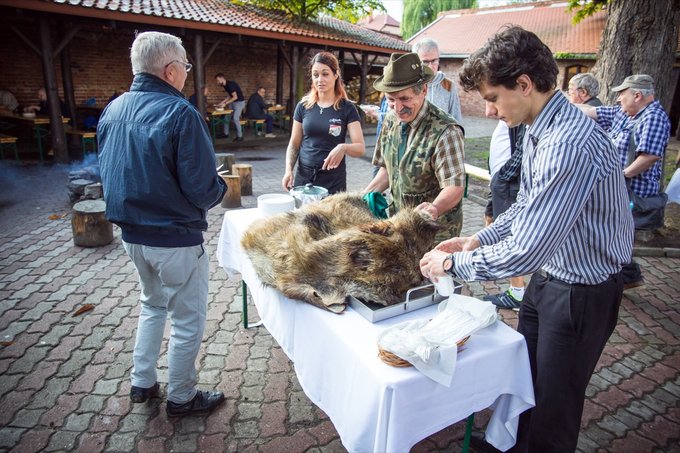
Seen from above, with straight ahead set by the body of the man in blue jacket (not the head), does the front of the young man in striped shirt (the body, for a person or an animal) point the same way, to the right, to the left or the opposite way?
to the left

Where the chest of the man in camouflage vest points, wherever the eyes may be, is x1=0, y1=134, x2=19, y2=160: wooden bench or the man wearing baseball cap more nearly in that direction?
the wooden bench

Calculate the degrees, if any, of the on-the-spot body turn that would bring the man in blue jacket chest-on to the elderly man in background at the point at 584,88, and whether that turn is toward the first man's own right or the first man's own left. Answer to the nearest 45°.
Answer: approximately 45° to the first man's own right

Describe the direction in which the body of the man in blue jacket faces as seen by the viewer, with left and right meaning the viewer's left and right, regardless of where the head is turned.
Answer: facing away from the viewer and to the right of the viewer

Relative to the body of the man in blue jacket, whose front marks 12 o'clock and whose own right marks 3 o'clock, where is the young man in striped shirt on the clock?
The young man in striped shirt is roughly at 3 o'clock from the man in blue jacket.

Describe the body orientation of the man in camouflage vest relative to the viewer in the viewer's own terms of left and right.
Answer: facing the viewer and to the left of the viewer

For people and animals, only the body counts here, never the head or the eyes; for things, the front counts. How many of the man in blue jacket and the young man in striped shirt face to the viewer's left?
1

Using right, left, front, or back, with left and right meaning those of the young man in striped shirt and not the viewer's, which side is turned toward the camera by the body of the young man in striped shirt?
left

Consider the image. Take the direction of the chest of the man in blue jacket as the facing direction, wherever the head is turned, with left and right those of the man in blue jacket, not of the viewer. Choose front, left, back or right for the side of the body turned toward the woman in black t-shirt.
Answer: front

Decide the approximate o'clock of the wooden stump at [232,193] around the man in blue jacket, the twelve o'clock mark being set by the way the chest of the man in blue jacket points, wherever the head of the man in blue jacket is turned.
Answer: The wooden stump is roughly at 11 o'clock from the man in blue jacket.

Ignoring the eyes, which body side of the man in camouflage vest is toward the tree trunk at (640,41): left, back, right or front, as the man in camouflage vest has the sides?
back

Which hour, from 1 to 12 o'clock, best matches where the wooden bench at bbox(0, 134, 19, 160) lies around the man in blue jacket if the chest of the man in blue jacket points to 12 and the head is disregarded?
The wooden bench is roughly at 10 o'clock from the man in blue jacket.

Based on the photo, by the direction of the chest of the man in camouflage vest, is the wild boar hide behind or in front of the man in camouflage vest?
in front

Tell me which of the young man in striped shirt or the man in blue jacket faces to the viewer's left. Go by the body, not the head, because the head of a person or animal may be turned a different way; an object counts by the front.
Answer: the young man in striped shirt

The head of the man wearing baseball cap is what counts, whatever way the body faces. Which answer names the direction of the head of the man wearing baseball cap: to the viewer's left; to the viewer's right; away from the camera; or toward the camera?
to the viewer's left

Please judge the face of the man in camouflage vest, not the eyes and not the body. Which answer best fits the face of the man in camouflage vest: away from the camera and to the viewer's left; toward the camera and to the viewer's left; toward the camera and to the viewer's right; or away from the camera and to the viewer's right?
toward the camera and to the viewer's left
